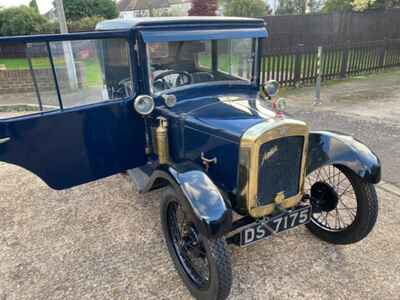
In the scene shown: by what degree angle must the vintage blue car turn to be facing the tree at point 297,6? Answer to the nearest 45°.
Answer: approximately 135° to its left

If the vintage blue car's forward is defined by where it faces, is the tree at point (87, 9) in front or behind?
behind

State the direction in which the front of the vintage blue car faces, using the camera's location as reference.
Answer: facing the viewer and to the right of the viewer

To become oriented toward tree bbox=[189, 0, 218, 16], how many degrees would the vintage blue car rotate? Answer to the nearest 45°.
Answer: approximately 135° to its left

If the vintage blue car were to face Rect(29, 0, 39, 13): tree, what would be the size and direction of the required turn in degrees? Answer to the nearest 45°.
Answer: approximately 180°

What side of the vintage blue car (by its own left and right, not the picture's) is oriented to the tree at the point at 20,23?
back

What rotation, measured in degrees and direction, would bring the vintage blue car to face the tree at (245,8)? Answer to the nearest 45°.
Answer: approximately 135° to its left

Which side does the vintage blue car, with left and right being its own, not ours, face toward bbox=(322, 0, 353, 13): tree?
left

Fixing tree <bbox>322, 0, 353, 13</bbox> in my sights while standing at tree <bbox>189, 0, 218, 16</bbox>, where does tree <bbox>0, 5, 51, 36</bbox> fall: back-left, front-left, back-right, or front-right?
back-right
